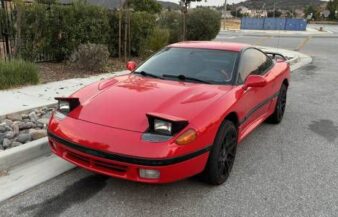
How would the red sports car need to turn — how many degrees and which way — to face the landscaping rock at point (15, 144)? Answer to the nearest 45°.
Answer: approximately 45° to its right

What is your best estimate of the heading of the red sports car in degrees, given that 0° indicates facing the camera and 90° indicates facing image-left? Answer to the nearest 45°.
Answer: approximately 45°

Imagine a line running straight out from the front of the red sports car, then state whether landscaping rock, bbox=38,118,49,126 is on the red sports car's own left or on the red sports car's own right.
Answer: on the red sports car's own right

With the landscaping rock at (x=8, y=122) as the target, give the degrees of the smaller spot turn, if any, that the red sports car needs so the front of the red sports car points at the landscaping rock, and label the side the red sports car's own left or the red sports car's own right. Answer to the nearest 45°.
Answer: approximately 90° to the red sports car's own right

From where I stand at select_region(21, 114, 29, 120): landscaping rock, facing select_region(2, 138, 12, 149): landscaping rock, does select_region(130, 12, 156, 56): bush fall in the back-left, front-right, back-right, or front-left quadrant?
back-left

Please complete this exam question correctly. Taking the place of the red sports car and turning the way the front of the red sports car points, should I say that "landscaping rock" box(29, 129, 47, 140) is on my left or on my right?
on my right

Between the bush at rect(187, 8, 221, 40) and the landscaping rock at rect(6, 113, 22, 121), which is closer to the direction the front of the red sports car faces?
the landscaping rock

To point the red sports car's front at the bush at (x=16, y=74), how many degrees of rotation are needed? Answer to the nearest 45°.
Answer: approximately 90° to its right

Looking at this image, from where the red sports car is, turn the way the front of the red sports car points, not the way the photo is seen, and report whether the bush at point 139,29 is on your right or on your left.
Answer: on your right

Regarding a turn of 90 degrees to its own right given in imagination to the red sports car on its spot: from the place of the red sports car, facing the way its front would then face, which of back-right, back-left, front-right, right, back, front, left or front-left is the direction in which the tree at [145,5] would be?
front-right

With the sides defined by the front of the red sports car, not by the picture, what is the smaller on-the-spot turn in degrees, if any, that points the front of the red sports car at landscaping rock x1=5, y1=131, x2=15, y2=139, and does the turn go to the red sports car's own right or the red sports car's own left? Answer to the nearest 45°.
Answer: approximately 45° to the red sports car's own right

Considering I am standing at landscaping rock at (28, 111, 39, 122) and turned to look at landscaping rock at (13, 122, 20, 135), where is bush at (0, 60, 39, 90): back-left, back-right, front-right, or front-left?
back-right

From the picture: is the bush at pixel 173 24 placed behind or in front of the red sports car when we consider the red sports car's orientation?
behind

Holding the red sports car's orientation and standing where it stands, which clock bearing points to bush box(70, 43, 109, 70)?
The bush is roughly at 4 o'clock from the red sports car.
